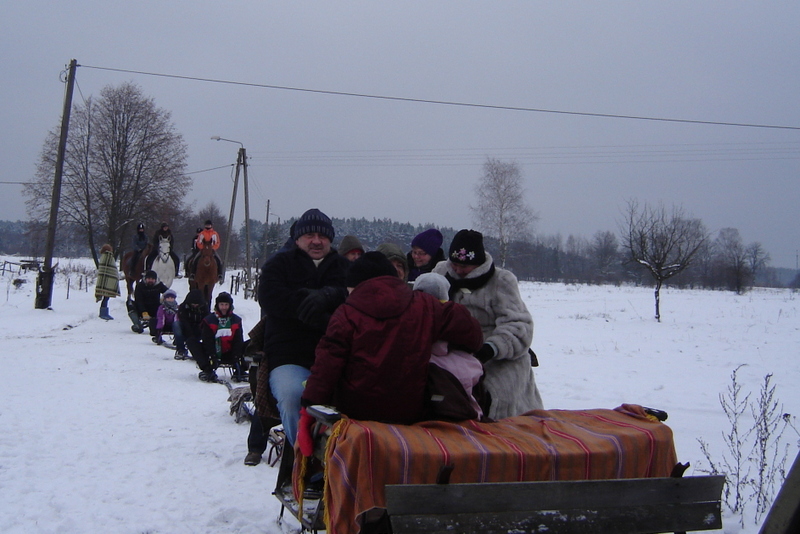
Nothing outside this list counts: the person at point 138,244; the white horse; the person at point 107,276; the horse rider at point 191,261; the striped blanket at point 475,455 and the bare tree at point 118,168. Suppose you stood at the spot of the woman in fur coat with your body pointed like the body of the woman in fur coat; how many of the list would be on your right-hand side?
5

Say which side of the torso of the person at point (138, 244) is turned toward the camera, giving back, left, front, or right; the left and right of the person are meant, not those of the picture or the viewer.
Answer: front

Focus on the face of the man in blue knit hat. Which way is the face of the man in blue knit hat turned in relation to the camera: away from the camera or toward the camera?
toward the camera

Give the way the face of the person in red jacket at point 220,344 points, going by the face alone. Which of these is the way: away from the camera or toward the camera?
toward the camera

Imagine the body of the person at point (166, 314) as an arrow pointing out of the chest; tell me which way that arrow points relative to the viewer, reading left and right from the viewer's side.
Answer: facing the viewer

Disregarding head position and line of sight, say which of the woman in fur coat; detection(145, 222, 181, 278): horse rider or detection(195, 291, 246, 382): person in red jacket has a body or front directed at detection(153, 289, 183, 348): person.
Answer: the horse rider

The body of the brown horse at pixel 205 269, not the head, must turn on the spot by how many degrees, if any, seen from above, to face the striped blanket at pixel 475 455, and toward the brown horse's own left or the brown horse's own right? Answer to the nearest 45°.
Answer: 0° — it already faces it

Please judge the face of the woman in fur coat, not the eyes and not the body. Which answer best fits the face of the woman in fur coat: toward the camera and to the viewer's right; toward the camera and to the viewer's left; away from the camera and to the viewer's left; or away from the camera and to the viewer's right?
toward the camera and to the viewer's left

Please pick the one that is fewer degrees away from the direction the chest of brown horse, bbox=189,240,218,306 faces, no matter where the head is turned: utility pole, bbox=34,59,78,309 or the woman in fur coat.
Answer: the woman in fur coat

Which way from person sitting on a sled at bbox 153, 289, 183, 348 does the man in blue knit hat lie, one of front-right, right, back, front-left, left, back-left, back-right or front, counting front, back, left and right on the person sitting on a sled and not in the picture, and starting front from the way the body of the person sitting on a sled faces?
front

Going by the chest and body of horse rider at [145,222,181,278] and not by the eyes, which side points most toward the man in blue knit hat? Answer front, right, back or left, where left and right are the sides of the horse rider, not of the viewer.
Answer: front

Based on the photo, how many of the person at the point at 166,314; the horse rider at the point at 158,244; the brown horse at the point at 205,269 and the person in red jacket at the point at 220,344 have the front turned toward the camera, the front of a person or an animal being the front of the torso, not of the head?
4

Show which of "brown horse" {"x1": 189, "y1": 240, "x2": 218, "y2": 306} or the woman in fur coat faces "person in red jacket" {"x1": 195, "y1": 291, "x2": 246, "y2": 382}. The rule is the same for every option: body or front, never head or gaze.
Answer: the brown horse

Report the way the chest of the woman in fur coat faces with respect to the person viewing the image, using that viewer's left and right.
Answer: facing the viewer and to the left of the viewer

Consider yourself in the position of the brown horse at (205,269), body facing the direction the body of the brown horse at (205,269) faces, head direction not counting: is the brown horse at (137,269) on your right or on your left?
on your right
